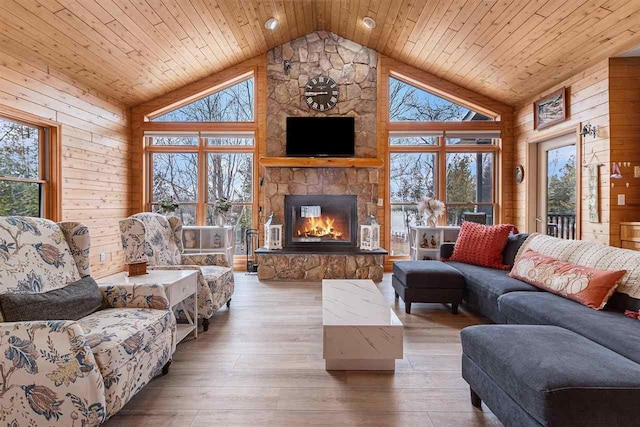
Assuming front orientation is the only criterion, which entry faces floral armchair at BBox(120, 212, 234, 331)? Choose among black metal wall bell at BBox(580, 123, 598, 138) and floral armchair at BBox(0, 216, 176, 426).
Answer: the black metal wall bell

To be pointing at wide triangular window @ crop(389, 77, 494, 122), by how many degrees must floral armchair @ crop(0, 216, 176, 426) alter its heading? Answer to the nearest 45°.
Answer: approximately 45° to its left

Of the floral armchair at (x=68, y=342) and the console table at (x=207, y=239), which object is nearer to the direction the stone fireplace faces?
the floral armchair

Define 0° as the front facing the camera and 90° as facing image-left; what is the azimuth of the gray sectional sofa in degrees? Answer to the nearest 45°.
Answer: approximately 45°

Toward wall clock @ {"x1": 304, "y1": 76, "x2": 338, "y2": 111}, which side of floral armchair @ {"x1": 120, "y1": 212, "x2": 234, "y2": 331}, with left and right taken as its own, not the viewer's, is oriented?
left

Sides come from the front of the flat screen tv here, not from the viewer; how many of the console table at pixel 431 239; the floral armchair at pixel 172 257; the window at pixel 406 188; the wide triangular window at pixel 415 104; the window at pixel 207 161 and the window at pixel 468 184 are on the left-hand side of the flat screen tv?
4

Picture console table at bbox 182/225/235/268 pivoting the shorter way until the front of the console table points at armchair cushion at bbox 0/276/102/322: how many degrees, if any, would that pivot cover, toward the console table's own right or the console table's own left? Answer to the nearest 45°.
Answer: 0° — it already faces it

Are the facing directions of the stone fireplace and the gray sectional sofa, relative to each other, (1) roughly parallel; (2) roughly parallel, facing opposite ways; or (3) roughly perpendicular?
roughly perpendicular

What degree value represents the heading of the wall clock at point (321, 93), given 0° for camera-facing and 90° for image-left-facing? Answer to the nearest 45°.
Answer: approximately 0°

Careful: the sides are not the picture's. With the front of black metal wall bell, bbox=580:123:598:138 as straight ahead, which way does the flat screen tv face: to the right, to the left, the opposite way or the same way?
to the left

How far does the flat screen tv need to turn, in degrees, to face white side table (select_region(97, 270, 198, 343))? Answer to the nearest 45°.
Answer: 0° — it already faces it

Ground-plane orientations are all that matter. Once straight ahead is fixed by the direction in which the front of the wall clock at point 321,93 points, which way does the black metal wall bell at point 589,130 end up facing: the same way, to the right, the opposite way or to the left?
to the right

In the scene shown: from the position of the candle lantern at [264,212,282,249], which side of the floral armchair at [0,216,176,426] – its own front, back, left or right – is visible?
left

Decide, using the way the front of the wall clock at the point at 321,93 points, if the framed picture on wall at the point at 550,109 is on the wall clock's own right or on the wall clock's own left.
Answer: on the wall clock's own left
